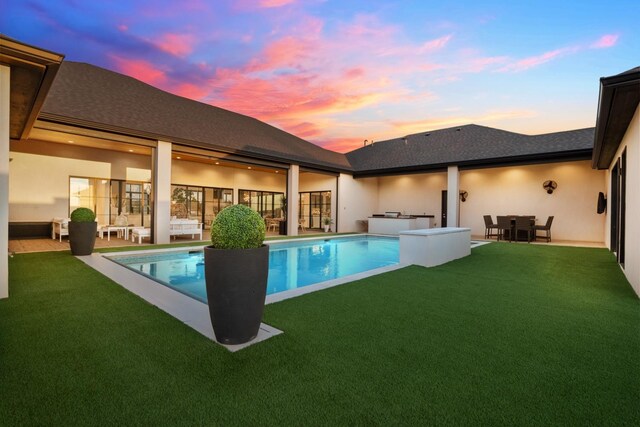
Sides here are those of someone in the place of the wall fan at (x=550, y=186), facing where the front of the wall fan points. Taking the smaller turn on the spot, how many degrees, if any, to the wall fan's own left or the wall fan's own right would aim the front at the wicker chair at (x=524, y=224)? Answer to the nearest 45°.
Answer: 0° — it already faces it

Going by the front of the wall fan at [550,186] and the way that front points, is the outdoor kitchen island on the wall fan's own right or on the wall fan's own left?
on the wall fan's own right

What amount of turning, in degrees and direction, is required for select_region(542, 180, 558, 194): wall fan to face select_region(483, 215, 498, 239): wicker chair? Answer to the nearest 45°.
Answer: approximately 45° to its right

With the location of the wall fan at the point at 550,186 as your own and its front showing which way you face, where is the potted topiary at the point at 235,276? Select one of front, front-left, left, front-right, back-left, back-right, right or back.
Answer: front

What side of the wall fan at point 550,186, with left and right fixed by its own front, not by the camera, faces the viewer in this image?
front

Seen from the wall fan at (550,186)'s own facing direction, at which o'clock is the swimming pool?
The swimming pool is roughly at 1 o'clock from the wall fan.
